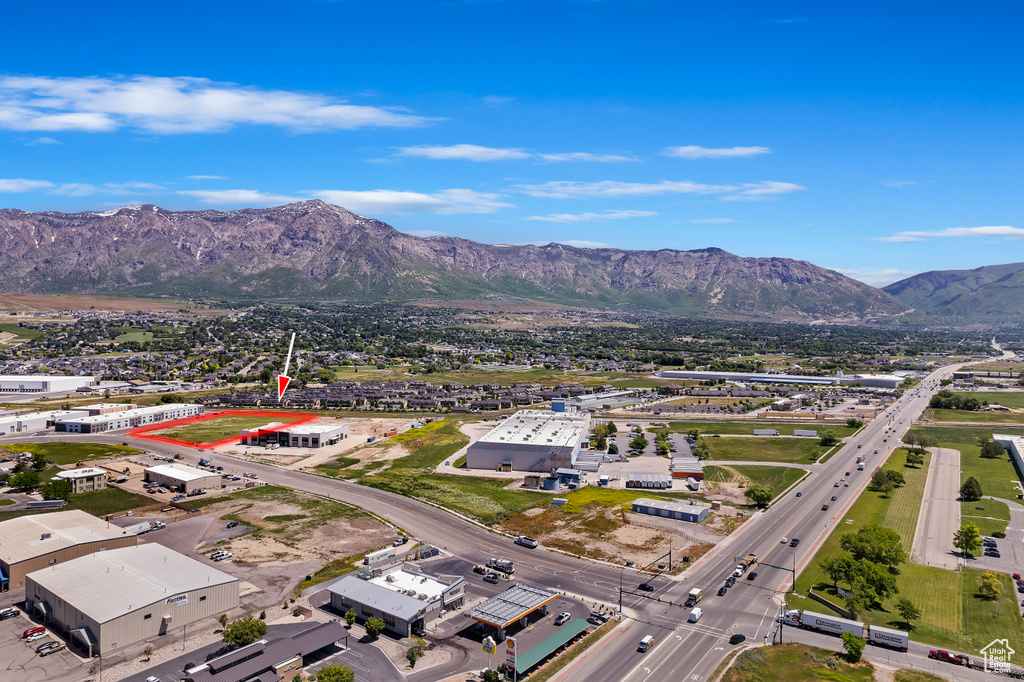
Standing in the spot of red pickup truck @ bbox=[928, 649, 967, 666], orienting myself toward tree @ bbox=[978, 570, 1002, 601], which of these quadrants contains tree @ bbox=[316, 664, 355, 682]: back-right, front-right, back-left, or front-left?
back-left

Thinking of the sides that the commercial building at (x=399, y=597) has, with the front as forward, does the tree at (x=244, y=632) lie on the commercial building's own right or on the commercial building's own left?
on the commercial building's own right

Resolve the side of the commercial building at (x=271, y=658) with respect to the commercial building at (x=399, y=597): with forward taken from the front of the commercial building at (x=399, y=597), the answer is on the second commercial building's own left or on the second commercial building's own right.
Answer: on the second commercial building's own right

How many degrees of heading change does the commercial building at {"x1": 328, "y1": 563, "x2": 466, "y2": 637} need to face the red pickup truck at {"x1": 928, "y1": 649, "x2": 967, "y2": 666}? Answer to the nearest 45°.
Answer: approximately 45° to its left

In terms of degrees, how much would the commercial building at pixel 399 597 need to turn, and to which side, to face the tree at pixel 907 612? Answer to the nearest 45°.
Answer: approximately 45° to its left

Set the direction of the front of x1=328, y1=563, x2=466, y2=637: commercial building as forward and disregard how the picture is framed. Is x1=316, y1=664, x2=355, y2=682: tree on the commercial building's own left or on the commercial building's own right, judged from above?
on the commercial building's own right

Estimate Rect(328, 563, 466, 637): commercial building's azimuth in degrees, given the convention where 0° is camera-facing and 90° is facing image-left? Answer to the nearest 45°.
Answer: approximately 315°
